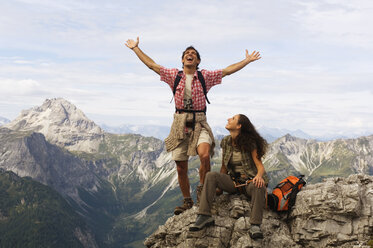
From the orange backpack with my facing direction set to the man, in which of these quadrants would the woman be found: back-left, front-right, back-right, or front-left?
front-left

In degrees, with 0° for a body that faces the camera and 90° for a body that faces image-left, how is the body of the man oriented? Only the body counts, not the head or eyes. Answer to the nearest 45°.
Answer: approximately 0°

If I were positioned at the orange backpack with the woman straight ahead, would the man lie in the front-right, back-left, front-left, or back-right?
front-right

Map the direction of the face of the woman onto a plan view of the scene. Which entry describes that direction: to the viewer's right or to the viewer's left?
to the viewer's left

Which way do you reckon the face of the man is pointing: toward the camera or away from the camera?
toward the camera

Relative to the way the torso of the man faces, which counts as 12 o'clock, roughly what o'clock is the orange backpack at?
The orange backpack is roughly at 9 o'clock from the man.
